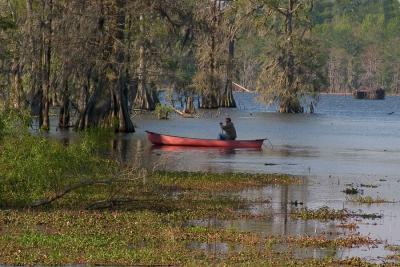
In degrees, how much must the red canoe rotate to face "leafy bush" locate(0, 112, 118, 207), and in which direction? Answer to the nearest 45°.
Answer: approximately 90° to its left

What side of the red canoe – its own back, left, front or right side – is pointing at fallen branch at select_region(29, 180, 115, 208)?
left

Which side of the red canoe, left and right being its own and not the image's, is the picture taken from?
left
